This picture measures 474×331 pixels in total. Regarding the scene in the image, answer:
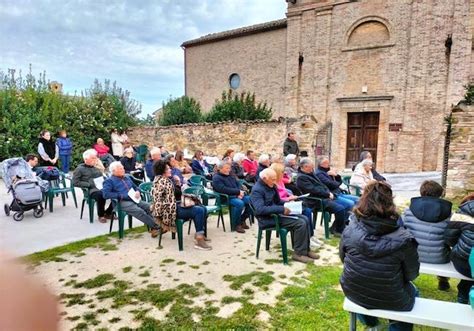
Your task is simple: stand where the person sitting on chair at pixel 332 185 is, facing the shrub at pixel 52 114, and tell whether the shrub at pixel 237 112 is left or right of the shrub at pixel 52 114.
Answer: right

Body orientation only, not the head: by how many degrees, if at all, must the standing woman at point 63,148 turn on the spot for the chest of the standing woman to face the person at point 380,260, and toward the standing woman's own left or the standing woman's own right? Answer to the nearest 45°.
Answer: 0° — they already face them

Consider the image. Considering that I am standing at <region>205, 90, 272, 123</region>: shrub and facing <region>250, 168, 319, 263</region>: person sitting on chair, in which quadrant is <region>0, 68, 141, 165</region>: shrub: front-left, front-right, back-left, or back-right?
front-right

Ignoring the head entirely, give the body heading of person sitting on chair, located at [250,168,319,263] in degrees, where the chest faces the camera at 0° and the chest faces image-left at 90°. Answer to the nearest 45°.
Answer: approximately 270°

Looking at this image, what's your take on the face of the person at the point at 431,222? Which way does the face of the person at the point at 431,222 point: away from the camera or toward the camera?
away from the camera

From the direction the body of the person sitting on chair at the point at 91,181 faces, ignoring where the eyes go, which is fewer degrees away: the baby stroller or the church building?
the church building

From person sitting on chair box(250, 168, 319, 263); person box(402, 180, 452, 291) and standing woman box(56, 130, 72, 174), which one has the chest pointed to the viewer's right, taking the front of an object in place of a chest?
person sitting on chair box(250, 168, 319, 263)

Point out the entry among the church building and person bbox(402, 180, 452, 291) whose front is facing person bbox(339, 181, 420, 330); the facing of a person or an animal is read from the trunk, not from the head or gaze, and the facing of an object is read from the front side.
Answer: the church building

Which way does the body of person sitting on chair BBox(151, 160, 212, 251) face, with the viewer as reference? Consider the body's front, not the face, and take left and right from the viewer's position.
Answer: facing to the right of the viewer

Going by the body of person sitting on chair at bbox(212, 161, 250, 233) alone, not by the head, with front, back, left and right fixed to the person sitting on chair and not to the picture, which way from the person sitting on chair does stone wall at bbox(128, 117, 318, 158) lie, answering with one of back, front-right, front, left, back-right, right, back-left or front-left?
back-left

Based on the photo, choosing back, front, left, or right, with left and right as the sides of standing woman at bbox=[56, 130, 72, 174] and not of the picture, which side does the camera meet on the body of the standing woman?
front

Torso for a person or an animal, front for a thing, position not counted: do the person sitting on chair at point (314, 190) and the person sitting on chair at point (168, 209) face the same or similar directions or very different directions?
same or similar directions

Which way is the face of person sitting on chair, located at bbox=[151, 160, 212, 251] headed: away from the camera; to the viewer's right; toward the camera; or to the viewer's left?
to the viewer's right
